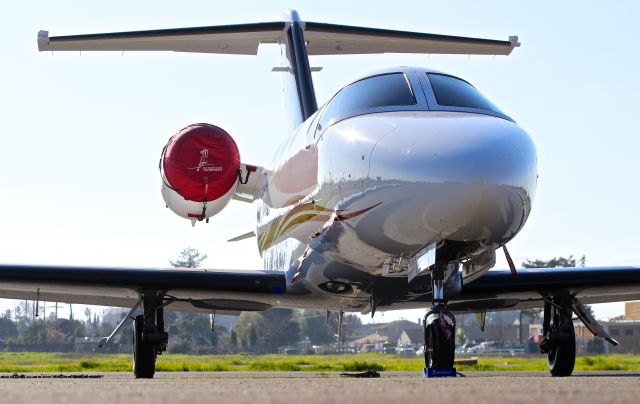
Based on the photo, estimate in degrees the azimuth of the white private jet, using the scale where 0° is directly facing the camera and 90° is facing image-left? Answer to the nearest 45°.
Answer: approximately 0°
